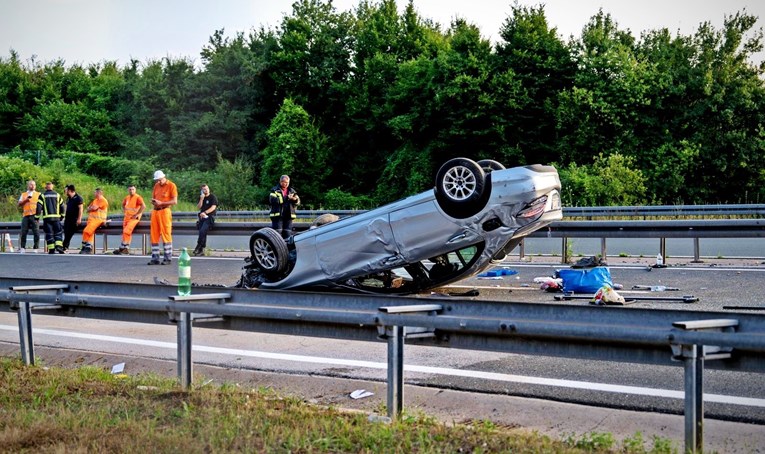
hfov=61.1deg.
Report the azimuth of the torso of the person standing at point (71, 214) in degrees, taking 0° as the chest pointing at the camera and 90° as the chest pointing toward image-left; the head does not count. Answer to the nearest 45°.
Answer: approximately 45°

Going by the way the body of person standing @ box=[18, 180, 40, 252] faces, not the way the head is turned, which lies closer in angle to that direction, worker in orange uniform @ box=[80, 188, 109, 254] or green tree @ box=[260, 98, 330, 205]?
the worker in orange uniform

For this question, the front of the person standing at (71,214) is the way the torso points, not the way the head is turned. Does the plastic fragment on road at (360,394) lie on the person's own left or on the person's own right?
on the person's own left

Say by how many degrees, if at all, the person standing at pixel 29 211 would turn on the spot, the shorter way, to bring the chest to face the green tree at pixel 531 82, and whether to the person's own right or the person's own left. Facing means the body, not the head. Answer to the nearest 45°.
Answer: approximately 90° to the person's own left
